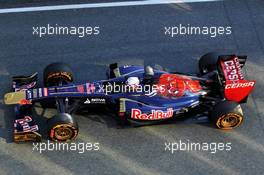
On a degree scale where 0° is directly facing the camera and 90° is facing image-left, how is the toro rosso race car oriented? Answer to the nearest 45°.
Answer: approximately 90°
